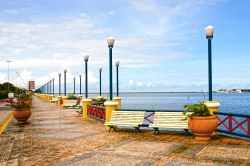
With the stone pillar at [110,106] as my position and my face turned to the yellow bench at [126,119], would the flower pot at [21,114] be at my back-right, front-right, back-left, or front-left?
back-right

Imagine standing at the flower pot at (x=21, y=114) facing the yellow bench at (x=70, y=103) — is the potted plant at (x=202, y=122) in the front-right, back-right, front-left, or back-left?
back-right

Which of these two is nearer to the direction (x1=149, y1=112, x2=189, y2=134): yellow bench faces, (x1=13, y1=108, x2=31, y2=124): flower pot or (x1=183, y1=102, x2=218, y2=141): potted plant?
the potted plant

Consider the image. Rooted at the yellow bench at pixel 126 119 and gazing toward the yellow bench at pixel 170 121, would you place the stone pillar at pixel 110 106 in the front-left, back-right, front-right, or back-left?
back-left
